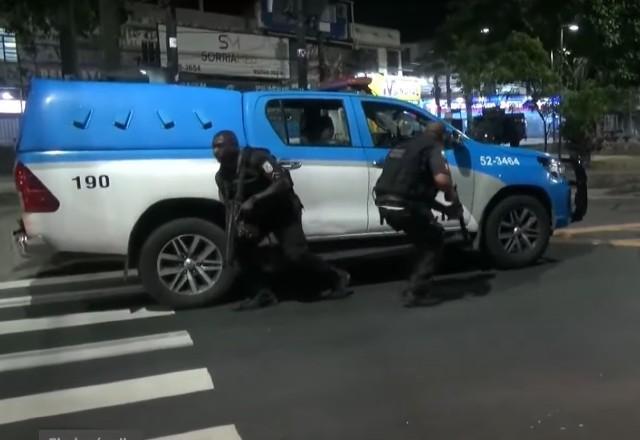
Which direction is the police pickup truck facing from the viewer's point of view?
to the viewer's right

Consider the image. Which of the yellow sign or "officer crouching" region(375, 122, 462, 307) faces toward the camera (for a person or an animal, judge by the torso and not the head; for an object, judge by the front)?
the yellow sign

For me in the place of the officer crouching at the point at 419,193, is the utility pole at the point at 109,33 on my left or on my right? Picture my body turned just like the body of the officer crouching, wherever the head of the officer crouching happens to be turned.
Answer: on my left

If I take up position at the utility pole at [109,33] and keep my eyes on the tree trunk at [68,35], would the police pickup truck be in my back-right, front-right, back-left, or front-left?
back-left

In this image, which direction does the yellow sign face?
toward the camera

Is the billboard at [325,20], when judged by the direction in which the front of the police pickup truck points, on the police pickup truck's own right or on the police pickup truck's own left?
on the police pickup truck's own left

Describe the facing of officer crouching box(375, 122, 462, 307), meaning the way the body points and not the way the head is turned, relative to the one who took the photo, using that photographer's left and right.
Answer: facing away from the viewer and to the right of the viewer

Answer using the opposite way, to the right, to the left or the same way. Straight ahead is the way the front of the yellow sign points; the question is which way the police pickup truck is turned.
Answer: to the left

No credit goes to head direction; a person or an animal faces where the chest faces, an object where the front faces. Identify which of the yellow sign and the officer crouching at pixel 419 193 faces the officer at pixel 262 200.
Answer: the yellow sign

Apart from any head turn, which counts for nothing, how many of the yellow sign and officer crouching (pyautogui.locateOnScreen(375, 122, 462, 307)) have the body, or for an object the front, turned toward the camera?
1

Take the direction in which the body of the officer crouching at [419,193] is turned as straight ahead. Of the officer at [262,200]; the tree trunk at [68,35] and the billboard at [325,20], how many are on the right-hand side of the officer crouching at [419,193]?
0

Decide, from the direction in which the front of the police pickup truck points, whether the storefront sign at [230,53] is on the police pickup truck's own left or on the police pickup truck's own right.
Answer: on the police pickup truck's own left

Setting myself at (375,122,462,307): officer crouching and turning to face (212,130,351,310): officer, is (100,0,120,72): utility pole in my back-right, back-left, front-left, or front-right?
front-right

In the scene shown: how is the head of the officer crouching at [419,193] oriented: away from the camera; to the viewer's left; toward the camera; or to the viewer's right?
to the viewer's right

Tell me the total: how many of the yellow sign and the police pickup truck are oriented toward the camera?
1

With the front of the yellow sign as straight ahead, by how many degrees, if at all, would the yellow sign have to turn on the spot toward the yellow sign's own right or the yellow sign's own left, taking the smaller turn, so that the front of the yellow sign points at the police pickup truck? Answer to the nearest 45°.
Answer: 0° — it already faces it
